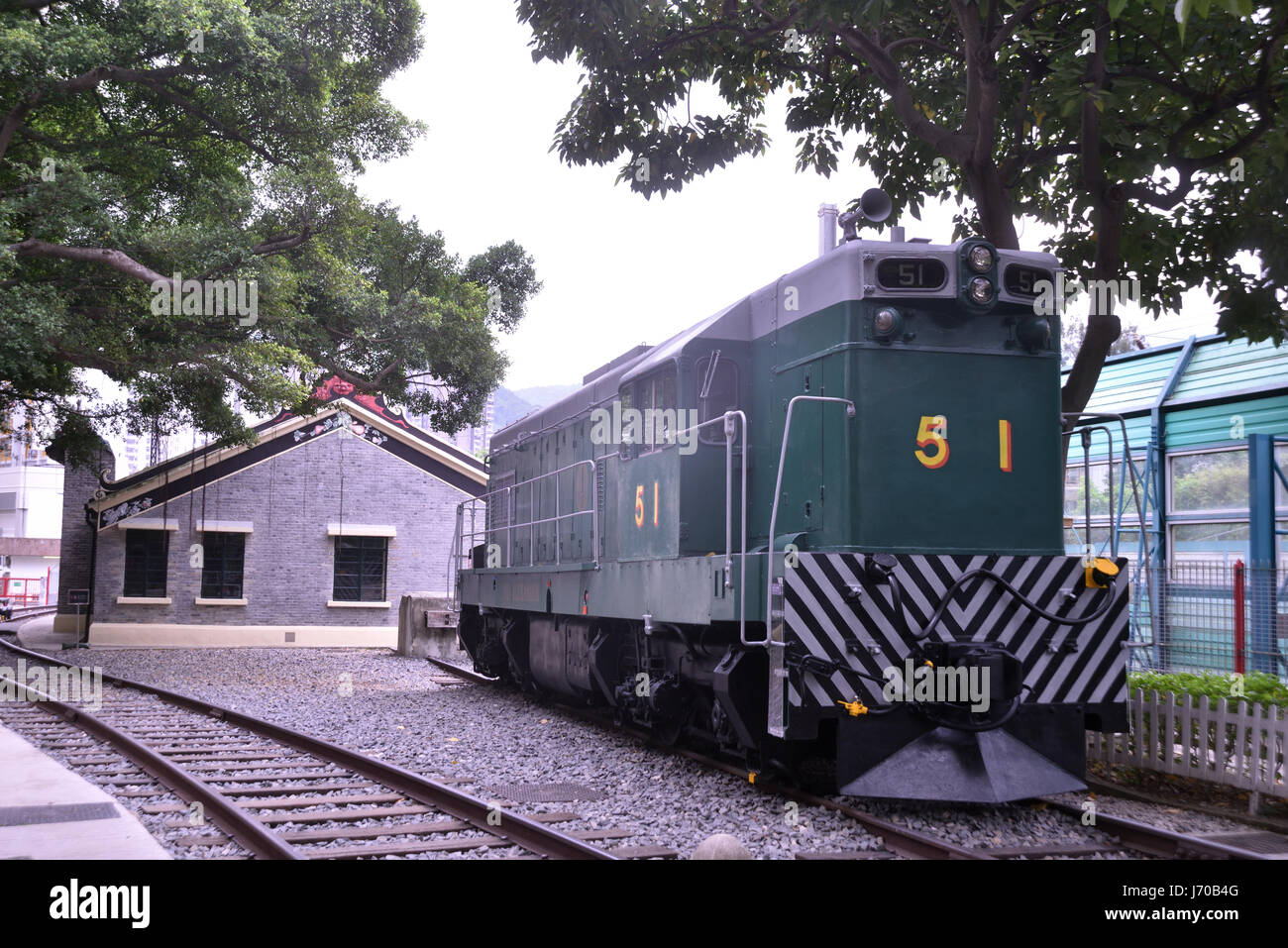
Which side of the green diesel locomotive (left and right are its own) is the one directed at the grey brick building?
back

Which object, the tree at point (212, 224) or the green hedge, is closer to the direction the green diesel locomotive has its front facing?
the green hedge

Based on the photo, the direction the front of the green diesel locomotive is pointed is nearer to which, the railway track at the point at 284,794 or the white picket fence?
the white picket fence

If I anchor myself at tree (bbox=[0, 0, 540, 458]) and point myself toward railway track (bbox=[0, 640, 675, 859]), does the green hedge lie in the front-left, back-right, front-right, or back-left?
front-left

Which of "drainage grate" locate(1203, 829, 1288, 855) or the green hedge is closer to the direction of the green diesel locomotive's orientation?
the drainage grate

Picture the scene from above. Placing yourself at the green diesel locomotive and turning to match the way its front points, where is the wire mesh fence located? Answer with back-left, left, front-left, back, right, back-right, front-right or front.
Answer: left

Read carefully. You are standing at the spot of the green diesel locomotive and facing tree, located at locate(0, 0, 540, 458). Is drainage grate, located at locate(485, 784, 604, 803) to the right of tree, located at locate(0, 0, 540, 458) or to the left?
left

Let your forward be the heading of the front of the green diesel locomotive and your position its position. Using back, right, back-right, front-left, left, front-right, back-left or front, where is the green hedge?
left

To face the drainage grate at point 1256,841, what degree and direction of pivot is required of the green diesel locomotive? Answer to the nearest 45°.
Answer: approximately 45° to its left

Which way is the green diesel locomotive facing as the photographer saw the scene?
facing the viewer and to the right of the viewer
